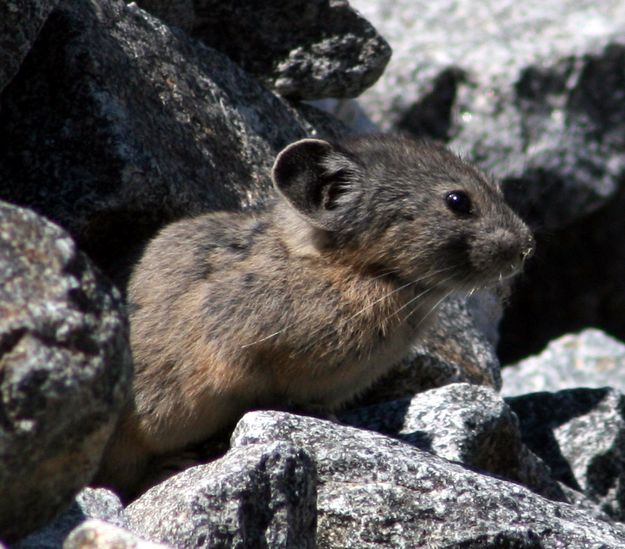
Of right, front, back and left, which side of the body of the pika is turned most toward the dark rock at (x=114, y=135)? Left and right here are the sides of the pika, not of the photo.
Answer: back

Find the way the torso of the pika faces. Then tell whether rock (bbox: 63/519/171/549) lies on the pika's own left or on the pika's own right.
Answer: on the pika's own right

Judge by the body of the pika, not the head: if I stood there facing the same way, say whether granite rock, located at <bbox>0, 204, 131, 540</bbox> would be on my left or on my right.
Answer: on my right

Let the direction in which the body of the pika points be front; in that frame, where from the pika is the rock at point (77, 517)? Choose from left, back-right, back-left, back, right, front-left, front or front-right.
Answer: right

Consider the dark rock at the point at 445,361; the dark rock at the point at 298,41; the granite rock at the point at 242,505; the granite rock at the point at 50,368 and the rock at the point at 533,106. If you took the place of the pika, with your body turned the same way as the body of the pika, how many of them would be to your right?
2

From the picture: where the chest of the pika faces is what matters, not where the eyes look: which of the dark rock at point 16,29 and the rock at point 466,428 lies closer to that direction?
the rock

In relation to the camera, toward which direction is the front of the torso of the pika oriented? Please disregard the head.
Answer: to the viewer's right

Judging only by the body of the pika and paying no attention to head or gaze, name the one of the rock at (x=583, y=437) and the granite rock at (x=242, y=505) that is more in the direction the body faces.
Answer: the rock

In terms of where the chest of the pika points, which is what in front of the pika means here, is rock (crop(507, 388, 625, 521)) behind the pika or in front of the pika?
in front

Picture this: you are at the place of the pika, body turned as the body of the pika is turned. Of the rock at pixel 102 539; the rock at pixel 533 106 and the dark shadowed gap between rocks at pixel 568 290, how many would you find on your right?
1
